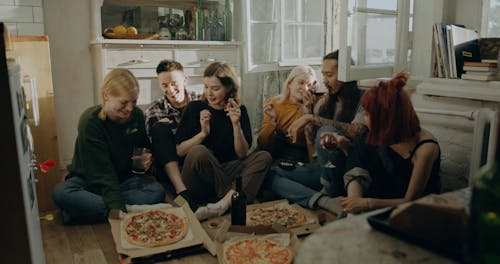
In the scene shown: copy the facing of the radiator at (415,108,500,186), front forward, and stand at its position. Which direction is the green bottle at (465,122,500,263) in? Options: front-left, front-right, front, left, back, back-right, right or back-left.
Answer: front-left

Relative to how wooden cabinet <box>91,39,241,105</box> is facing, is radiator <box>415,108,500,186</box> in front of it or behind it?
in front

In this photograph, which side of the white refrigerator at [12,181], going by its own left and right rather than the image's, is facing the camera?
right

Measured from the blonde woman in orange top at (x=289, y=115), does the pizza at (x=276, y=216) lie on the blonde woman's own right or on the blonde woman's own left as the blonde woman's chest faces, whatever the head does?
on the blonde woman's own right

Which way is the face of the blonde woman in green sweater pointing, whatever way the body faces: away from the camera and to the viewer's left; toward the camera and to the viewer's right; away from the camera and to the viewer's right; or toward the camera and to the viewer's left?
toward the camera and to the viewer's right

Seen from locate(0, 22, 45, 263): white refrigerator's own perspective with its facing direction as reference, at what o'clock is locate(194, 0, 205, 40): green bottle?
The green bottle is roughly at 10 o'clock from the white refrigerator.

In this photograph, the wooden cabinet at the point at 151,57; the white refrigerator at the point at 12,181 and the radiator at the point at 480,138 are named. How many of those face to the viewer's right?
1

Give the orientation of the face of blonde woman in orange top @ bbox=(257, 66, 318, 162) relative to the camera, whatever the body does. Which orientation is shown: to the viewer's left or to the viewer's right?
to the viewer's right

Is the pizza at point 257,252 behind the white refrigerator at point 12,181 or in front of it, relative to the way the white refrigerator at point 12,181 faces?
in front

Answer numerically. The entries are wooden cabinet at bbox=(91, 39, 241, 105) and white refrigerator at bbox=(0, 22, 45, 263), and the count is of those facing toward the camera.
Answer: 1

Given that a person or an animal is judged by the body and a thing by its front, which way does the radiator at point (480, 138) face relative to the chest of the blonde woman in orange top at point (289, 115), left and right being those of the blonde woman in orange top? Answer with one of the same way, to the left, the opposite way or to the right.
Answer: to the right
